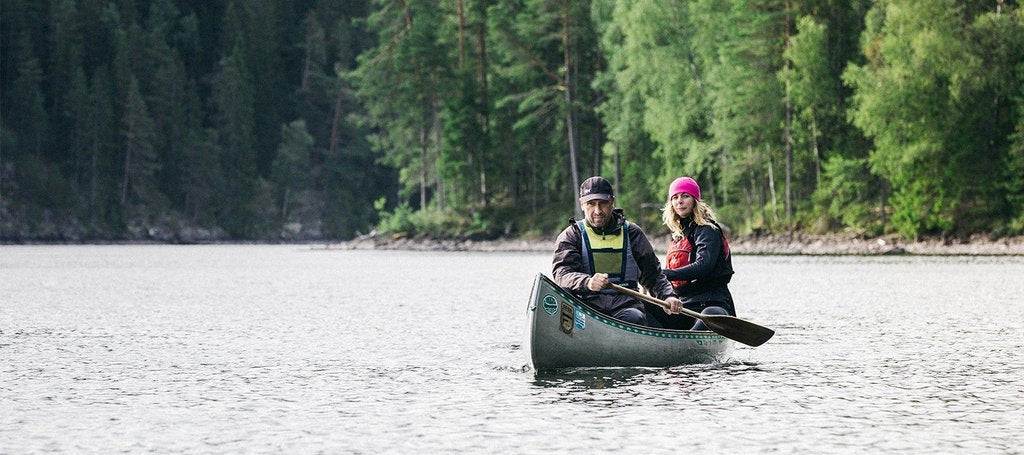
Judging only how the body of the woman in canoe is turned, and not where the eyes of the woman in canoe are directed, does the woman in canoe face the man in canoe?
yes

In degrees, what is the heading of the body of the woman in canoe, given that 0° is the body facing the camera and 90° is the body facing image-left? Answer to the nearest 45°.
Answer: approximately 45°

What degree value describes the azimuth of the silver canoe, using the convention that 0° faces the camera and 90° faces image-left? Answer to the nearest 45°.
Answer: approximately 45°
